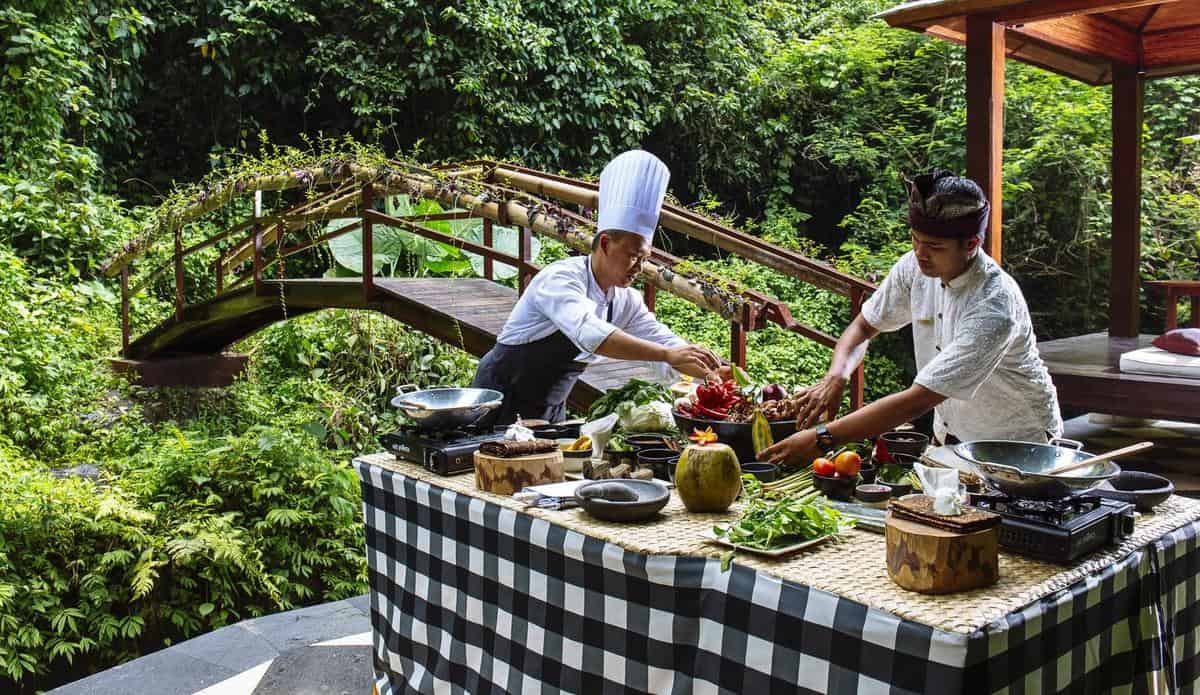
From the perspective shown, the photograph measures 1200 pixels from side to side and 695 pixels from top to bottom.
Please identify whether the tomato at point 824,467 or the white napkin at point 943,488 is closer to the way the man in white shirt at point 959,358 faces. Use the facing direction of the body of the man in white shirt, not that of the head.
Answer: the tomato

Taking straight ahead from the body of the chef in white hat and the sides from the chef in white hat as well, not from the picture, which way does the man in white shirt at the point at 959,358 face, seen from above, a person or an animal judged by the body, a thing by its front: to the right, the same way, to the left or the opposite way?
to the right

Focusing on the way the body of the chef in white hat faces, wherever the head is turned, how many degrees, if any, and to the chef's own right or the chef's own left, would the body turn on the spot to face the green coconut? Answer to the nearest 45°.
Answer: approximately 45° to the chef's own right

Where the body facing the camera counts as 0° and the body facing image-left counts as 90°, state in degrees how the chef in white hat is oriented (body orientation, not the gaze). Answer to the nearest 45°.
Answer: approximately 315°

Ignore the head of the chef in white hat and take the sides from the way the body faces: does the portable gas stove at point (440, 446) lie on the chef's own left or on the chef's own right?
on the chef's own right

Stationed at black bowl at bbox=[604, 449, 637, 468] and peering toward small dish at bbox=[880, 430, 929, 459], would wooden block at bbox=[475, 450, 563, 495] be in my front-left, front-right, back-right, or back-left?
back-right

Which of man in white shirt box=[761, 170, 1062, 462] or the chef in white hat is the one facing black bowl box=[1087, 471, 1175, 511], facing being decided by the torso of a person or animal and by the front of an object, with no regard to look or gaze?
the chef in white hat

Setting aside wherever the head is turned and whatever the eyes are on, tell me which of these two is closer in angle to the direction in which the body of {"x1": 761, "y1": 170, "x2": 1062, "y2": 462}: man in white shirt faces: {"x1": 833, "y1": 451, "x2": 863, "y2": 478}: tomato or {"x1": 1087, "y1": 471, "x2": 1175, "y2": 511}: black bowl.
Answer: the tomato

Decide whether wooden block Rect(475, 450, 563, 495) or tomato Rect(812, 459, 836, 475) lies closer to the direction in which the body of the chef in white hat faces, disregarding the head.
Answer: the tomato

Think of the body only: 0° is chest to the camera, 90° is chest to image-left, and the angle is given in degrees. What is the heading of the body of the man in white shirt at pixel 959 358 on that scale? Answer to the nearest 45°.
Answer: approximately 45°
